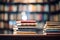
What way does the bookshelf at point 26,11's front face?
toward the camera
